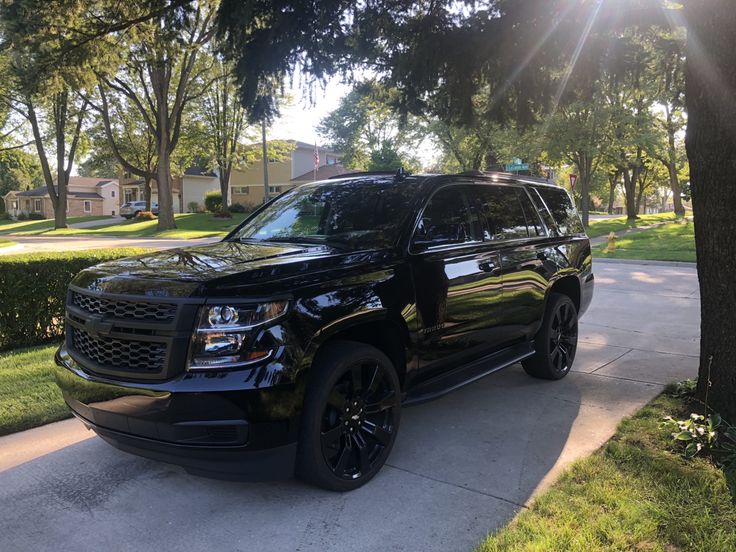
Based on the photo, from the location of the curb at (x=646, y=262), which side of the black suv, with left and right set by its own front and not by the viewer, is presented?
back

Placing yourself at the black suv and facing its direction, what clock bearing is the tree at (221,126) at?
The tree is roughly at 4 o'clock from the black suv.

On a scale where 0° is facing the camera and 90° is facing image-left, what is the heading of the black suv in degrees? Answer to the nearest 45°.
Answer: approximately 45°

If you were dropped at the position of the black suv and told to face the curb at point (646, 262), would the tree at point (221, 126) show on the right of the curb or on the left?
left

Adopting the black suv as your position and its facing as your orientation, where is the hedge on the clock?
The hedge is roughly at 3 o'clock from the black suv.
